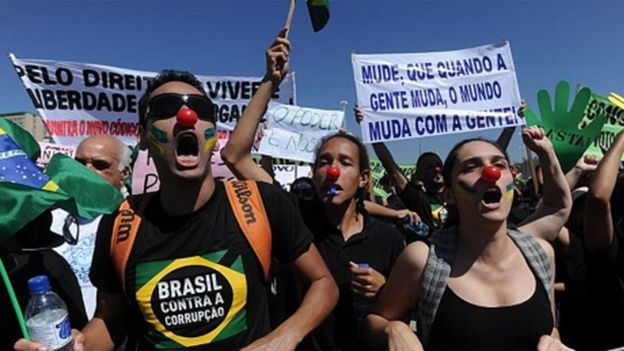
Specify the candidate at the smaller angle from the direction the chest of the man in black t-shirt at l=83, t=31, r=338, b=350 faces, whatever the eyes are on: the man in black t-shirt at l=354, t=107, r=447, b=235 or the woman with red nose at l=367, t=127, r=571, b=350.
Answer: the woman with red nose

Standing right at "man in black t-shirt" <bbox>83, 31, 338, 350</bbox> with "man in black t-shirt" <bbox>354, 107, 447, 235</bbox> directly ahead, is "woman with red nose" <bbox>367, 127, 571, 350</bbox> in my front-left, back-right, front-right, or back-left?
front-right

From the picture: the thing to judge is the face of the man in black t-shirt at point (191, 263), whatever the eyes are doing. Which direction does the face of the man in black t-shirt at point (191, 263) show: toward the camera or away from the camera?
toward the camera

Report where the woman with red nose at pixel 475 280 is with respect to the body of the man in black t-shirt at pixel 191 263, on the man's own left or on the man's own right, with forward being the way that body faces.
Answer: on the man's own left

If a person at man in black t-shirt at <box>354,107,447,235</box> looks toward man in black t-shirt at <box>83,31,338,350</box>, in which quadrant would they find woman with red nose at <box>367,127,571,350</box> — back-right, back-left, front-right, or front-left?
front-left

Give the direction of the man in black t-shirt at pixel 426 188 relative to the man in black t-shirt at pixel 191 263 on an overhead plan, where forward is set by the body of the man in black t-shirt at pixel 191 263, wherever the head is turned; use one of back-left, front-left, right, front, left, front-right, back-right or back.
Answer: back-left

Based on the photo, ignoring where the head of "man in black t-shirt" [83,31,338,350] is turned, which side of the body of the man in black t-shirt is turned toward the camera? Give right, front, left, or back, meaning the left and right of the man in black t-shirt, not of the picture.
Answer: front
